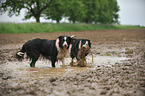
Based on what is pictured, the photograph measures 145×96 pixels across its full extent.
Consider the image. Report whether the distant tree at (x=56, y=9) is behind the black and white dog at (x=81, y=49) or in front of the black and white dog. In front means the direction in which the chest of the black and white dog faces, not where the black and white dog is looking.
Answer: behind

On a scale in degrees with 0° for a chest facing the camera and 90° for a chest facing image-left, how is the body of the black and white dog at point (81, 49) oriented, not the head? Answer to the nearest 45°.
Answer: approximately 315°

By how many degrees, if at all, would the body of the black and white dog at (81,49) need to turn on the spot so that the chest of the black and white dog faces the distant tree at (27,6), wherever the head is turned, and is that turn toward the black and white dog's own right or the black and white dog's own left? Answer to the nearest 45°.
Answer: approximately 135° to the black and white dog's own left

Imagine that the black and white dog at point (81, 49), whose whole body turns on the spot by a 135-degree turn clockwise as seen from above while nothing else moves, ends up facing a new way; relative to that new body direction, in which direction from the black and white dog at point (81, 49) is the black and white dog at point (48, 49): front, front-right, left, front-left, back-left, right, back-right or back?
front
